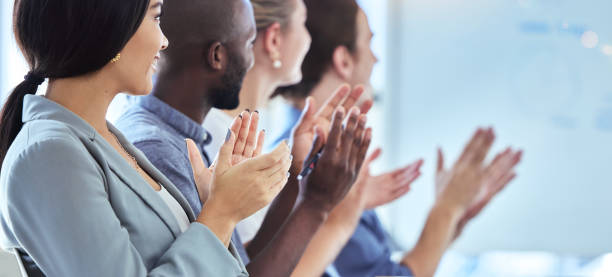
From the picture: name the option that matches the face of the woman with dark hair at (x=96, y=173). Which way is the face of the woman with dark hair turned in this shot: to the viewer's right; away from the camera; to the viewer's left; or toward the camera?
to the viewer's right

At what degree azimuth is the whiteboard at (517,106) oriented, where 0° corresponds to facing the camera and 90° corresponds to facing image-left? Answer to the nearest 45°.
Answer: approximately 0°

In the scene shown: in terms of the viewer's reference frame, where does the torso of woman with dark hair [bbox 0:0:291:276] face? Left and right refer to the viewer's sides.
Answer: facing to the right of the viewer
